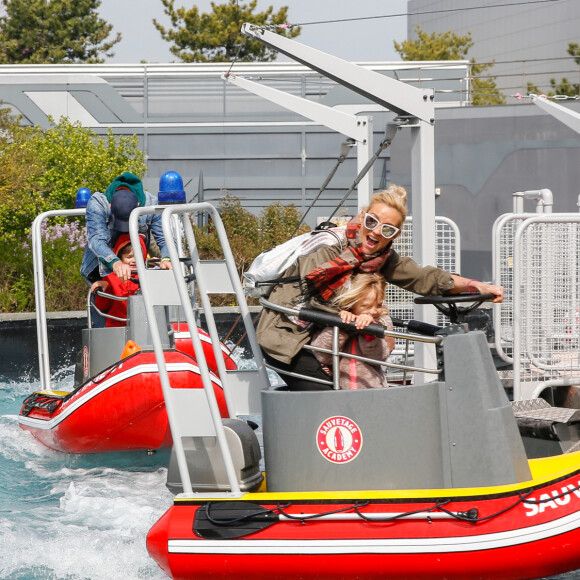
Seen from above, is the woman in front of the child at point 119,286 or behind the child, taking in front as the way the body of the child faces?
in front

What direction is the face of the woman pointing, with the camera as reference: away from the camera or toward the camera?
toward the camera

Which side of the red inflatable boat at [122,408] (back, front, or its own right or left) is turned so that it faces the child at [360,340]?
front

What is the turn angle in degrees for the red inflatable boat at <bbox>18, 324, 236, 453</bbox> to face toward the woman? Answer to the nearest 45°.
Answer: approximately 45° to its right

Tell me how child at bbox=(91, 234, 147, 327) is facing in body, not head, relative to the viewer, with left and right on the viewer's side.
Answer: facing the viewer and to the right of the viewer

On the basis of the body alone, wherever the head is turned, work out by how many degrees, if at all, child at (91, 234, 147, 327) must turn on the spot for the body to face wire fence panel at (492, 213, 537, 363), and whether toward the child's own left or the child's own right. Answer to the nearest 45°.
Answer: approximately 45° to the child's own left

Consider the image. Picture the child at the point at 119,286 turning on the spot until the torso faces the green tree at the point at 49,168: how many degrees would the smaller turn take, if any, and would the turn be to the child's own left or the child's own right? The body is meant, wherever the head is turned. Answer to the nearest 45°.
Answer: approximately 135° to the child's own left

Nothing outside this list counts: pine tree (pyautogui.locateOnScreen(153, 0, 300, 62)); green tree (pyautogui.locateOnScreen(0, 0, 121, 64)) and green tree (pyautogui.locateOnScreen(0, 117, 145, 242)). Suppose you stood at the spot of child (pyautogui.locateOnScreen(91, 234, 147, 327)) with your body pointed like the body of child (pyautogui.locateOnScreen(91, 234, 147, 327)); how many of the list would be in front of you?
0

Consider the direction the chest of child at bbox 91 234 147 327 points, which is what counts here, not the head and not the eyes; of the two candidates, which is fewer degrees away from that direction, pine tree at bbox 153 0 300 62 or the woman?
the woman

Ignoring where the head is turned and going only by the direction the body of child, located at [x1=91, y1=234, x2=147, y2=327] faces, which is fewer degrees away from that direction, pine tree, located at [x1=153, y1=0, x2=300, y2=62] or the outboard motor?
the outboard motor

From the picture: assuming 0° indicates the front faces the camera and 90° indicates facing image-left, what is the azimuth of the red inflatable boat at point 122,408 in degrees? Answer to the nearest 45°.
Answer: approximately 315°

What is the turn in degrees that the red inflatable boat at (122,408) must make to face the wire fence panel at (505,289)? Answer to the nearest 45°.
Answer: approximately 45° to its left

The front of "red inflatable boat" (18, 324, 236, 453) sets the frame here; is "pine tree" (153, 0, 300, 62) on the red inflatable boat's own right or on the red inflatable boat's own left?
on the red inflatable boat's own left

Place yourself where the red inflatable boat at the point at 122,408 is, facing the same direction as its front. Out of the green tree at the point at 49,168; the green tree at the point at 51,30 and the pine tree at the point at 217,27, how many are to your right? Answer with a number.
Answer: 0
